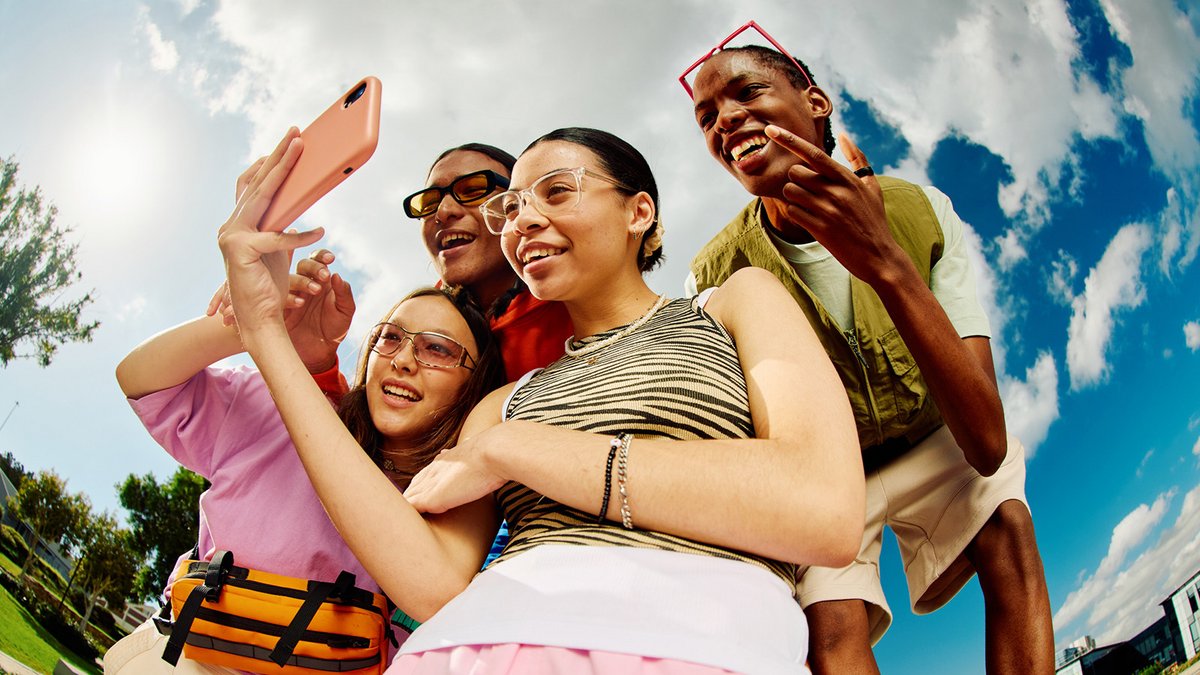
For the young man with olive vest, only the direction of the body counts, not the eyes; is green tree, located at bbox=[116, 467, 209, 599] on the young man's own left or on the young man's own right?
on the young man's own right

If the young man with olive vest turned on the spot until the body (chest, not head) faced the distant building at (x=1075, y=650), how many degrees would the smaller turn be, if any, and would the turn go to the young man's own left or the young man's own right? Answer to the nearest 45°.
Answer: approximately 135° to the young man's own right

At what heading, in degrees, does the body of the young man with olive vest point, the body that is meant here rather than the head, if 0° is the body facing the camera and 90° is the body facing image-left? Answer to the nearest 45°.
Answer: approximately 45°

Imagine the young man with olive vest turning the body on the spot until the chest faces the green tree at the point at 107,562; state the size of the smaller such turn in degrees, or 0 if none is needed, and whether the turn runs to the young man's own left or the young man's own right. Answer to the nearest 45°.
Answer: approximately 90° to the young man's own right

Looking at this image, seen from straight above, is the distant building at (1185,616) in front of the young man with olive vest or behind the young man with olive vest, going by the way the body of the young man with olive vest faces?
behind
